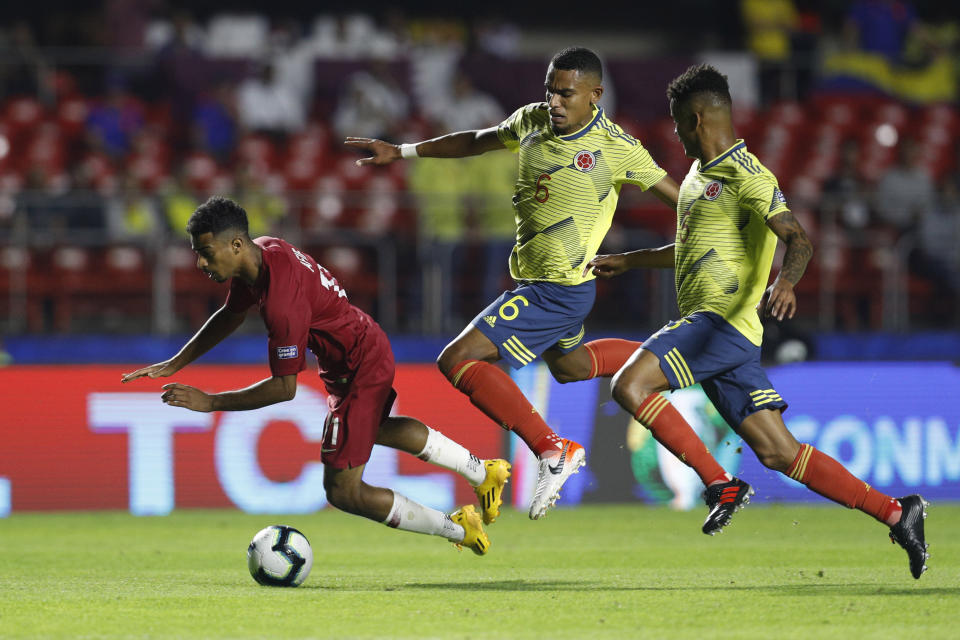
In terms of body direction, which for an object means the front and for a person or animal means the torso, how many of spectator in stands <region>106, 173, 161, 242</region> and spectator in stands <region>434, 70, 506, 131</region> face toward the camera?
2

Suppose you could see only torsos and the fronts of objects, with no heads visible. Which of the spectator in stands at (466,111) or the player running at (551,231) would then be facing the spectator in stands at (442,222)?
the spectator in stands at (466,111)

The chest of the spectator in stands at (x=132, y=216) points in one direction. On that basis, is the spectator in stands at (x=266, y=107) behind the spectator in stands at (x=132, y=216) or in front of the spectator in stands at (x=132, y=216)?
behind

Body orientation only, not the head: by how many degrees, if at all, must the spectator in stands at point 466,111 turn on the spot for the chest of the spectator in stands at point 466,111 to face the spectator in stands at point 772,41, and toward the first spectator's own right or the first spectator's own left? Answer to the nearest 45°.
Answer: approximately 135° to the first spectator's own left

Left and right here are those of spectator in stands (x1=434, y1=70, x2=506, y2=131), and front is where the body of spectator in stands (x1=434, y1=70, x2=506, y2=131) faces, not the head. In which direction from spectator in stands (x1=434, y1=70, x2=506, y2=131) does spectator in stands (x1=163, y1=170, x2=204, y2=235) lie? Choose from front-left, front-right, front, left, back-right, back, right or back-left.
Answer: front-right

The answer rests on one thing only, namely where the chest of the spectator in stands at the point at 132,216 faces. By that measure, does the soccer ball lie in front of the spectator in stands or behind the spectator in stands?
in front

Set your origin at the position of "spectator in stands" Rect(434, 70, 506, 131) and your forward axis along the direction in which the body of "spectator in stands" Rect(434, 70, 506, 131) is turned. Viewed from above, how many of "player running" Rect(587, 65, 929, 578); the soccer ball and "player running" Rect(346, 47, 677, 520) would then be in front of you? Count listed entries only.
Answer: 3

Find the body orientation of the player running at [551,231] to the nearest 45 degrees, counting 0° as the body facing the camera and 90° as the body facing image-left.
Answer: approximately 45°

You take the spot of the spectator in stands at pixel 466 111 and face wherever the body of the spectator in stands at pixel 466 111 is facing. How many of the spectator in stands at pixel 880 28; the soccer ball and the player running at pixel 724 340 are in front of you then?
2

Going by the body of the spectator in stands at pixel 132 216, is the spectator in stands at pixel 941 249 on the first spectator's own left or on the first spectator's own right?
on the first spectator's own left

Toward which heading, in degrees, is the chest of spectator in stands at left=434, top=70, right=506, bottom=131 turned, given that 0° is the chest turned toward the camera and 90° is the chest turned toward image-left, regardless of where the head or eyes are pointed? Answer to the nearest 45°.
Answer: approximately 0°

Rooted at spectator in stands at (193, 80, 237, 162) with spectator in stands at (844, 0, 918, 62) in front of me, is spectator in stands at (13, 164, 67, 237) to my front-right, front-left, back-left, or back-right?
back-right

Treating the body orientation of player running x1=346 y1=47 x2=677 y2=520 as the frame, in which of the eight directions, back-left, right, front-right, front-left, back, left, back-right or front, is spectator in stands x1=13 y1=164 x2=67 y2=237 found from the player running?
right

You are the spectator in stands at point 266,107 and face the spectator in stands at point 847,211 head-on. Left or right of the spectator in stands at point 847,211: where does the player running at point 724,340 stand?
right

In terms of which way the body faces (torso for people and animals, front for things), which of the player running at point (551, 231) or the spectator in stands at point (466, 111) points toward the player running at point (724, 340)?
the spectator in stands

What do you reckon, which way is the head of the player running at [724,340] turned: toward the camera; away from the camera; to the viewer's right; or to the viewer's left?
to the viewer's left
